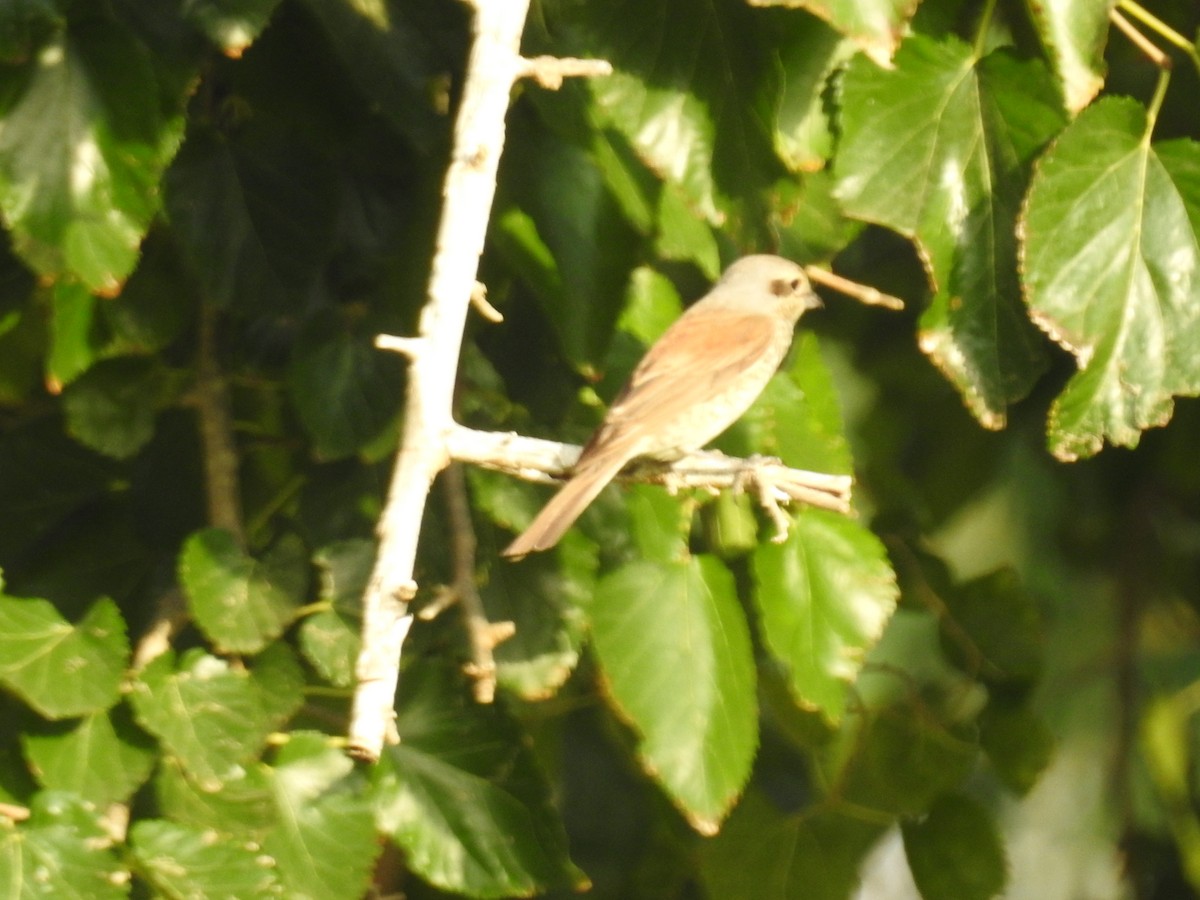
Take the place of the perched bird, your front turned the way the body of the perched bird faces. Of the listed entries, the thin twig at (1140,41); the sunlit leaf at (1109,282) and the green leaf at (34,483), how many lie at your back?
1

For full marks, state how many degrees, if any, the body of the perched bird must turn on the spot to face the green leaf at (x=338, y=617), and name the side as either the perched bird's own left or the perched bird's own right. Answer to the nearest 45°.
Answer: approximately 135° to the perched bird's own right

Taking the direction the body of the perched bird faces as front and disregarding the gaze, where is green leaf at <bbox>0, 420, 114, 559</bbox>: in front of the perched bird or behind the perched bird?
behind

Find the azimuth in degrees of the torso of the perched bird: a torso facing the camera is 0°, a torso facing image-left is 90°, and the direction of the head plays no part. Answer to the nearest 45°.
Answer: approximately 270°

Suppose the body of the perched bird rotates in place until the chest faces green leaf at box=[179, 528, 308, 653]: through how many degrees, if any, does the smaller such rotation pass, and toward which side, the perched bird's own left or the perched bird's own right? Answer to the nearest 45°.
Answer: approximately 135° to the perched bird's own right

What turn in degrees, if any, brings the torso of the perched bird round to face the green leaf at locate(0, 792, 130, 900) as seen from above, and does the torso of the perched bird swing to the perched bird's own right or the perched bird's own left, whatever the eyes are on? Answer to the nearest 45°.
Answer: approximately 135° to the perched bird's own right

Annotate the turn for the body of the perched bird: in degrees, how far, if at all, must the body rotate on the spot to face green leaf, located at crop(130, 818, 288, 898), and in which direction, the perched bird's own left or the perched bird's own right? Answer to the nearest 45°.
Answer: approximately 135° to the perched bird's own right

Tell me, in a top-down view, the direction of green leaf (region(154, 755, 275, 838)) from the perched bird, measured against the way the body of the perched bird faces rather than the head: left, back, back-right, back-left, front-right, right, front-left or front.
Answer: back-right
